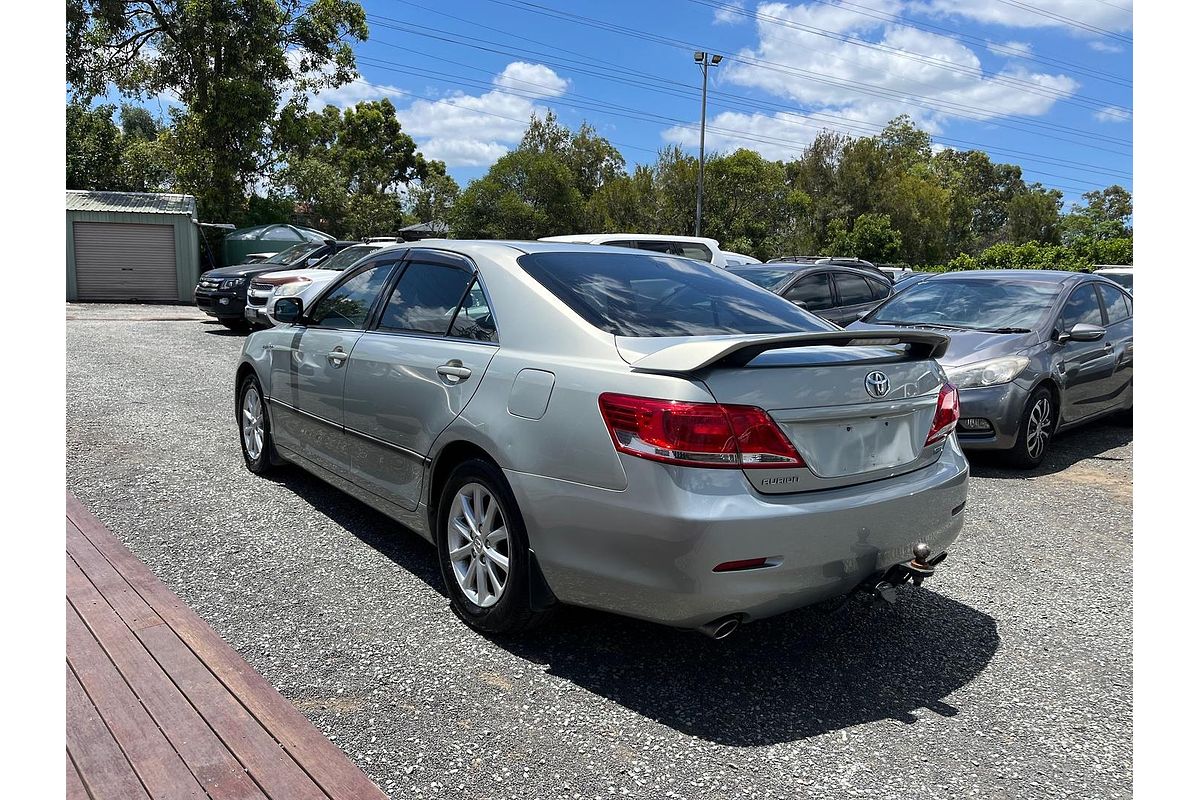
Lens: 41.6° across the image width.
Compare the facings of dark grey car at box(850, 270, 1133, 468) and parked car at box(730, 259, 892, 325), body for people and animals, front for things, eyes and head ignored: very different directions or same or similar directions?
same or similar directions

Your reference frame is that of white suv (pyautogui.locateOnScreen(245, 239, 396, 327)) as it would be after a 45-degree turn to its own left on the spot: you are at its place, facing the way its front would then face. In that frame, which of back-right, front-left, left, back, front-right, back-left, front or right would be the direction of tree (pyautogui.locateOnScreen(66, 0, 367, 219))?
back

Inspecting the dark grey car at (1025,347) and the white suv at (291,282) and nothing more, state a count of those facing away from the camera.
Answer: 0

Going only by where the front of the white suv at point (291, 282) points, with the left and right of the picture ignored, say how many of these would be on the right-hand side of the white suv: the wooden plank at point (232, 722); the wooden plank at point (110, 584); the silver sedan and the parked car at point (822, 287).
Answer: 0

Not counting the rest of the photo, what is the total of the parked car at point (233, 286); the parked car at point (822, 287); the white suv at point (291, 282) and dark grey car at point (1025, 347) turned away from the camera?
0

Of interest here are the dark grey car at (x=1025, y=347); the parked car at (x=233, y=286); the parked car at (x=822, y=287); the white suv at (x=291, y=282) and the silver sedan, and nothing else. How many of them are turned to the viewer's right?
0

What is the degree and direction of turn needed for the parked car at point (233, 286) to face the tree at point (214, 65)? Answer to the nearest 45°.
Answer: approximately 135° to its right

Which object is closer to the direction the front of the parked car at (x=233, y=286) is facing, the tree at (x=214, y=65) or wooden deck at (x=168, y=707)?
the wooden deck

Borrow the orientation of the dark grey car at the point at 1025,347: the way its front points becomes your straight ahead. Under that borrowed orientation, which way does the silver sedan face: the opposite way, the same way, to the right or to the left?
to the right

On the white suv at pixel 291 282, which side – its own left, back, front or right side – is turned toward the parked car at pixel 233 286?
right

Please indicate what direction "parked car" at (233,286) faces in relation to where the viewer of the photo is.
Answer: facing the viewer and to the left of the viewer

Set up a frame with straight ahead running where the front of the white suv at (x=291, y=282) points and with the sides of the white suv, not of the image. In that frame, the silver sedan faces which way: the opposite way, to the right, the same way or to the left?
to the right

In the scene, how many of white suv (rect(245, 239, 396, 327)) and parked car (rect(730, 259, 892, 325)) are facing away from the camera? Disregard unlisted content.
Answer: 0

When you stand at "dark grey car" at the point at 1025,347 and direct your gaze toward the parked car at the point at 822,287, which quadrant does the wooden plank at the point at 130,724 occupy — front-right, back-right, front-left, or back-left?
back-left

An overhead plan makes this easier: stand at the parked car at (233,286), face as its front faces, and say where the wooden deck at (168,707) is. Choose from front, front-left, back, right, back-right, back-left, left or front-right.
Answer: front-left

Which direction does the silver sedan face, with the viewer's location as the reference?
facing away from the viewer and to the left of the viewer
